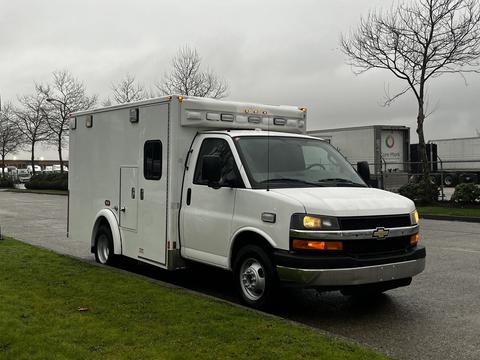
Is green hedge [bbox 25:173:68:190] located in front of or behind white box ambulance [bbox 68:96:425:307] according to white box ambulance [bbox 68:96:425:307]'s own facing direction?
behind

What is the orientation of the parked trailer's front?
to the viewer's right

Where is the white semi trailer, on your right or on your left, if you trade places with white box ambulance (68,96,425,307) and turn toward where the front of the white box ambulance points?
on your left

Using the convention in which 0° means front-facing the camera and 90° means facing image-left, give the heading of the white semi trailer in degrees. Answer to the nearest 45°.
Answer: approximately 135°
